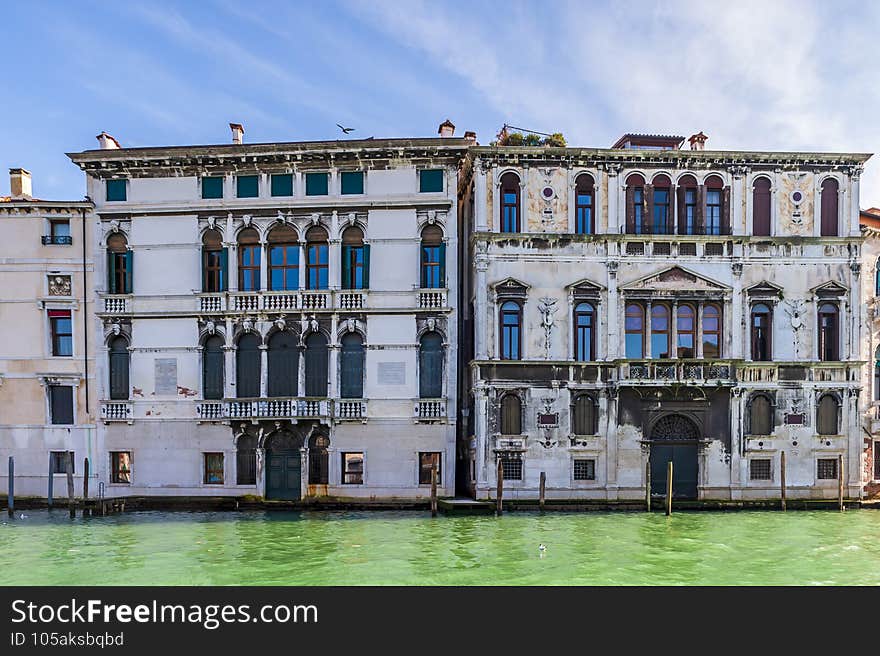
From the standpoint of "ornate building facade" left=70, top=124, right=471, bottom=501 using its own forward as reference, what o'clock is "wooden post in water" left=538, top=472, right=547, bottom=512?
The wooden post in water is roughly at 10 o'clock from the ornate building facade.

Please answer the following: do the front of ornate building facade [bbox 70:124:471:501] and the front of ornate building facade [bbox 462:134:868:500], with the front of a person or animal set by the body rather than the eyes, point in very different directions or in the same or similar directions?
same or similar directions

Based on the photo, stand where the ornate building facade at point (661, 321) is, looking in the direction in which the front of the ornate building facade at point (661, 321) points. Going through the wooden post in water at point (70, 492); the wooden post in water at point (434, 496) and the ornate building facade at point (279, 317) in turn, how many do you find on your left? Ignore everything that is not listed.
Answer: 0

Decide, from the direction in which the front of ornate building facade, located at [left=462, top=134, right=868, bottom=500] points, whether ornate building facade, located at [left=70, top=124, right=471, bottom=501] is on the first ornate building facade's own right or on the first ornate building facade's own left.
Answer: on the first ornate building facade's own right

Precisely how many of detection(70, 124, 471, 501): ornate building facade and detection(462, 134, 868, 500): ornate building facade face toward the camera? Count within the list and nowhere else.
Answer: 2

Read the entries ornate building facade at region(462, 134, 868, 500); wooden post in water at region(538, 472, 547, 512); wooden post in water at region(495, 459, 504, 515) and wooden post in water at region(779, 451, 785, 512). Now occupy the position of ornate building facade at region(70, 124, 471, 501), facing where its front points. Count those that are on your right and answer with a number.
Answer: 0

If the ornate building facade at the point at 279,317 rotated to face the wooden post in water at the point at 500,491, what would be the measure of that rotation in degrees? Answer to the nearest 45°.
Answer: approximately 45° to its left

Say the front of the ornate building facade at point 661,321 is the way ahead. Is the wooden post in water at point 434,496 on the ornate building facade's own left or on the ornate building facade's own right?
on the ornate building facade's own right

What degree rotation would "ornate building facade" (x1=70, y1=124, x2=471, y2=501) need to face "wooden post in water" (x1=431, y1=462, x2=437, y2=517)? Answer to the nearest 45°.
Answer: approximately 45° to its left

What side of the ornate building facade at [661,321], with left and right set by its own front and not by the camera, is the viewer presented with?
front

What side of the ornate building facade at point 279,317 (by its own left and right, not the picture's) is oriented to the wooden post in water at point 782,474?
left

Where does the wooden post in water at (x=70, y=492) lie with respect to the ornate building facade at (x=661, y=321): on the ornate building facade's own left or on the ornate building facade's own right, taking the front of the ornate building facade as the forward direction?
on the ornate building facade's own right

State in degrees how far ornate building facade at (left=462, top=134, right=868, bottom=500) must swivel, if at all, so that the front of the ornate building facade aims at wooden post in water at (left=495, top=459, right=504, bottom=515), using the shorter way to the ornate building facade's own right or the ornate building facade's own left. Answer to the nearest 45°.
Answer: approximately 45° to the ornate building facade's own right

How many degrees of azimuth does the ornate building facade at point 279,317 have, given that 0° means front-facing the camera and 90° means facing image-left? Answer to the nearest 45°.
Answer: approximately 0°

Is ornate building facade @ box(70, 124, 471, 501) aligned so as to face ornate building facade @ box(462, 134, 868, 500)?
no
